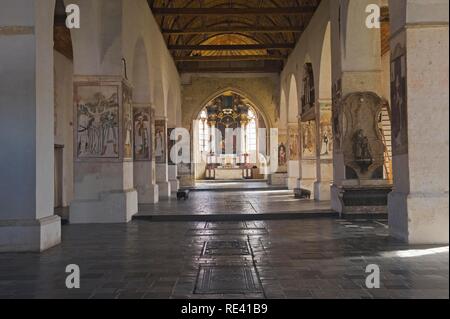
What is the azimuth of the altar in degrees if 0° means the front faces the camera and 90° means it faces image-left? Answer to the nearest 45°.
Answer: approximately 0°

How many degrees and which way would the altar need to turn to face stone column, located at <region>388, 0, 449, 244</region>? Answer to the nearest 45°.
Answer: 0° — it already faces it

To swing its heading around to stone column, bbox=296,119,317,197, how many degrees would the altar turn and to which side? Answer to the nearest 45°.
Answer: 0° — it already faces it

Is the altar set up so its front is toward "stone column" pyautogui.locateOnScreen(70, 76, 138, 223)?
yes

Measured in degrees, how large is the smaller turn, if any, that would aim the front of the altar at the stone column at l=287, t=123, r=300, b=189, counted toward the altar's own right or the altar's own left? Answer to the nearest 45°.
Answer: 0° — it already faces it

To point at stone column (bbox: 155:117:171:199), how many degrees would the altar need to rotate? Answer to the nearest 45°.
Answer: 0° — it already faces it

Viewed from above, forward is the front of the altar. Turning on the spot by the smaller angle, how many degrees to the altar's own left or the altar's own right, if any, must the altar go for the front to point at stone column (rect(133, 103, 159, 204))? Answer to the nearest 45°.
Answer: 0° — it already faces it
